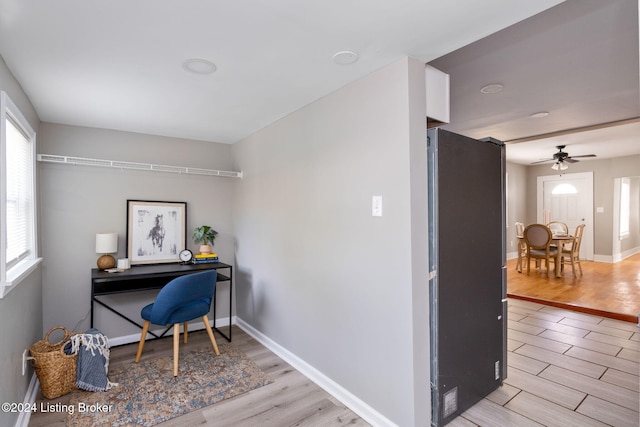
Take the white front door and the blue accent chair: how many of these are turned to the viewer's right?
0

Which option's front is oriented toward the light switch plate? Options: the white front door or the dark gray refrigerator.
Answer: the white front door

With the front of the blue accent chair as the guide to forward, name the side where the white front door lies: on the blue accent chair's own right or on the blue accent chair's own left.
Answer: on the blue accent chair's own right

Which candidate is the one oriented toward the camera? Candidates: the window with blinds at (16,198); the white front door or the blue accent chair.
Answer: the white front door

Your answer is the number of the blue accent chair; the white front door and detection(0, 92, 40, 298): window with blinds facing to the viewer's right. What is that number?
1

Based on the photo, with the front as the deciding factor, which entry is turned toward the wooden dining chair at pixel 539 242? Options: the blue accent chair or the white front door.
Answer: the white front door

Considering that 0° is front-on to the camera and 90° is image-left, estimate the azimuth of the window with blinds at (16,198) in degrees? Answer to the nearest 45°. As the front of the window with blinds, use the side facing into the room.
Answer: approximately 270°

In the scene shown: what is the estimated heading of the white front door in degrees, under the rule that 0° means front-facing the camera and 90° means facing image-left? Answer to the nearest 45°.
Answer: approximately 0°

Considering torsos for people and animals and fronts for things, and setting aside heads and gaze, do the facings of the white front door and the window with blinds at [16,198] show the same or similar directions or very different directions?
very different directions
